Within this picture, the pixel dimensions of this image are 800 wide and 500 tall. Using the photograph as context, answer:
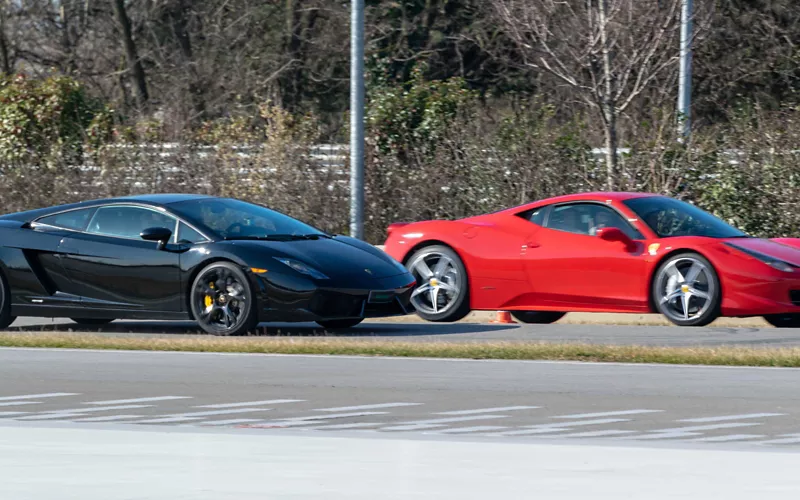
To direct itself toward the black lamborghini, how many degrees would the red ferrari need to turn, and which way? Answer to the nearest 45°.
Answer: approximately 135° to its right

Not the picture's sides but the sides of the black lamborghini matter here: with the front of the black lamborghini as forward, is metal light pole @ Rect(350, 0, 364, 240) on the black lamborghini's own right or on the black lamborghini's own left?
on the black lamborghini's own left

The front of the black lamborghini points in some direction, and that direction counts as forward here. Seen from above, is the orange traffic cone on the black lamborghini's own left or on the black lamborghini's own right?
on the black lamborghini's own left

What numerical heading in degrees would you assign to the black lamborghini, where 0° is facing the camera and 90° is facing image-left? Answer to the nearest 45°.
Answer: approximately 315°

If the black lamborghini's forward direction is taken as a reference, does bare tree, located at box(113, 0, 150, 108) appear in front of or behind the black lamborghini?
behind

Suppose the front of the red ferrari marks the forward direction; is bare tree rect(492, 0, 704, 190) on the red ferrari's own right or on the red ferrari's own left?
on the red ferrari's own left

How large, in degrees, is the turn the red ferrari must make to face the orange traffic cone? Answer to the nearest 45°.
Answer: approximately 180°

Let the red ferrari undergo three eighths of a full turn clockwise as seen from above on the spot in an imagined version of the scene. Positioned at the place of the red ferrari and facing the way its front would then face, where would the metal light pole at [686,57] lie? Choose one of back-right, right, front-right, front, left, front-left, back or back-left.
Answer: right

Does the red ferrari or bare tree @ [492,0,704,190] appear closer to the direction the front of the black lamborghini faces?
the red ferrari

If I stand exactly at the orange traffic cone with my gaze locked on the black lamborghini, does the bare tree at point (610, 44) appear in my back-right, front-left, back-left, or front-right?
back-right

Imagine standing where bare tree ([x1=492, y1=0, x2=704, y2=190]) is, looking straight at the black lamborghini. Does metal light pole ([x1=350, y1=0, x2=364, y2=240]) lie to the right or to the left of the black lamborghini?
right

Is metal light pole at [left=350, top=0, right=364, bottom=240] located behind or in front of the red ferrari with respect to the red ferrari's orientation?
behind

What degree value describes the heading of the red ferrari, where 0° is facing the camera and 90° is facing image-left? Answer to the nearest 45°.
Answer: approximately 315°
